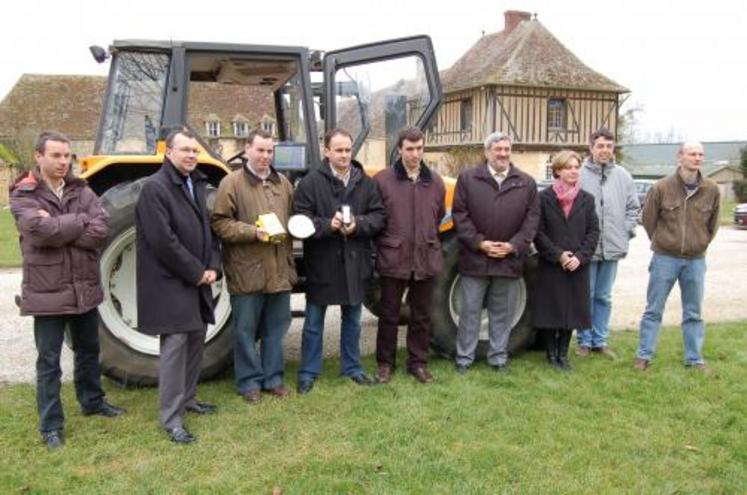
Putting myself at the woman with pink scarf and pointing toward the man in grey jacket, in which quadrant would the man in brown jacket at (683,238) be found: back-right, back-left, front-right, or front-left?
front-right

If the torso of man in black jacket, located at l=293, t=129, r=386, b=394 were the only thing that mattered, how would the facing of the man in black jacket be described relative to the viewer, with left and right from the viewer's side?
facing the viewer

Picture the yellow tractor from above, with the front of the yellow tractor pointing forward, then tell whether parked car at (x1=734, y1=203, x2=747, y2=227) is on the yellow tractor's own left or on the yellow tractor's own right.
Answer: on the yellow tractor's own left

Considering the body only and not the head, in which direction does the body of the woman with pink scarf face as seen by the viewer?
toward the camera

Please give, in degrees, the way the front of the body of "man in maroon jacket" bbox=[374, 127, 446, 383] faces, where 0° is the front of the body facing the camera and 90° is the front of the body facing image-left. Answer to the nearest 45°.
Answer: approximately 0°

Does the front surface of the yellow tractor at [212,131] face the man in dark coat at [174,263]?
no

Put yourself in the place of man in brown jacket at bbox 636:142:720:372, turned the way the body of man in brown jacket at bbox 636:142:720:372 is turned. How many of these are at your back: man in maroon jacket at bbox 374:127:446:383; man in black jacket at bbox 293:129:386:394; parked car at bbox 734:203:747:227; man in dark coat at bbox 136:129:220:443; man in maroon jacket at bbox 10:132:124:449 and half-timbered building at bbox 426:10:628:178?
2

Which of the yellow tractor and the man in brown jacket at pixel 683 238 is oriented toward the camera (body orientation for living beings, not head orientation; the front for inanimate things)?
the man in brown jacket

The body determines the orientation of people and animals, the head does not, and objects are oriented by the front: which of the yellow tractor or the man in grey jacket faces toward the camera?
the man in grey jacket

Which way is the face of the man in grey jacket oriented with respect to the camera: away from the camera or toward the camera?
toward the camera

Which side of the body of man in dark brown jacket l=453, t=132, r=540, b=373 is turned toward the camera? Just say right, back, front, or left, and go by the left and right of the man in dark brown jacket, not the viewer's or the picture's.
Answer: front

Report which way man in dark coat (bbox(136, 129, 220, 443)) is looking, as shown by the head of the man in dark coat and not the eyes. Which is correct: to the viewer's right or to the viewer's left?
to the viewer's right

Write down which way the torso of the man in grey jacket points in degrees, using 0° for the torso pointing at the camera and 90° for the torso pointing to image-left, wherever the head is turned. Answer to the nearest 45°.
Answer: approximately 0°

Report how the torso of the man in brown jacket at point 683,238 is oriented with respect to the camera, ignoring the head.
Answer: toward the camera

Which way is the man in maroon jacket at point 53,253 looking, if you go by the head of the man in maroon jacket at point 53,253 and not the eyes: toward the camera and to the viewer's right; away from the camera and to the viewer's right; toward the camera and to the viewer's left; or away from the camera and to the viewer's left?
toward the camera and to the viewer's right

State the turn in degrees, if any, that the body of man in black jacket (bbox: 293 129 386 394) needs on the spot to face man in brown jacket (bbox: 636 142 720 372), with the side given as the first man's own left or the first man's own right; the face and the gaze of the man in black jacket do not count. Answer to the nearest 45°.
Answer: approximately 90° to the first man's own left

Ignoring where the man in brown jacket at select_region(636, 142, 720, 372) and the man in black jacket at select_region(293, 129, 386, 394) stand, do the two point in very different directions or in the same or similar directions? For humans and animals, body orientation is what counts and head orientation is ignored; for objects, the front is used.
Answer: same or similar directions
